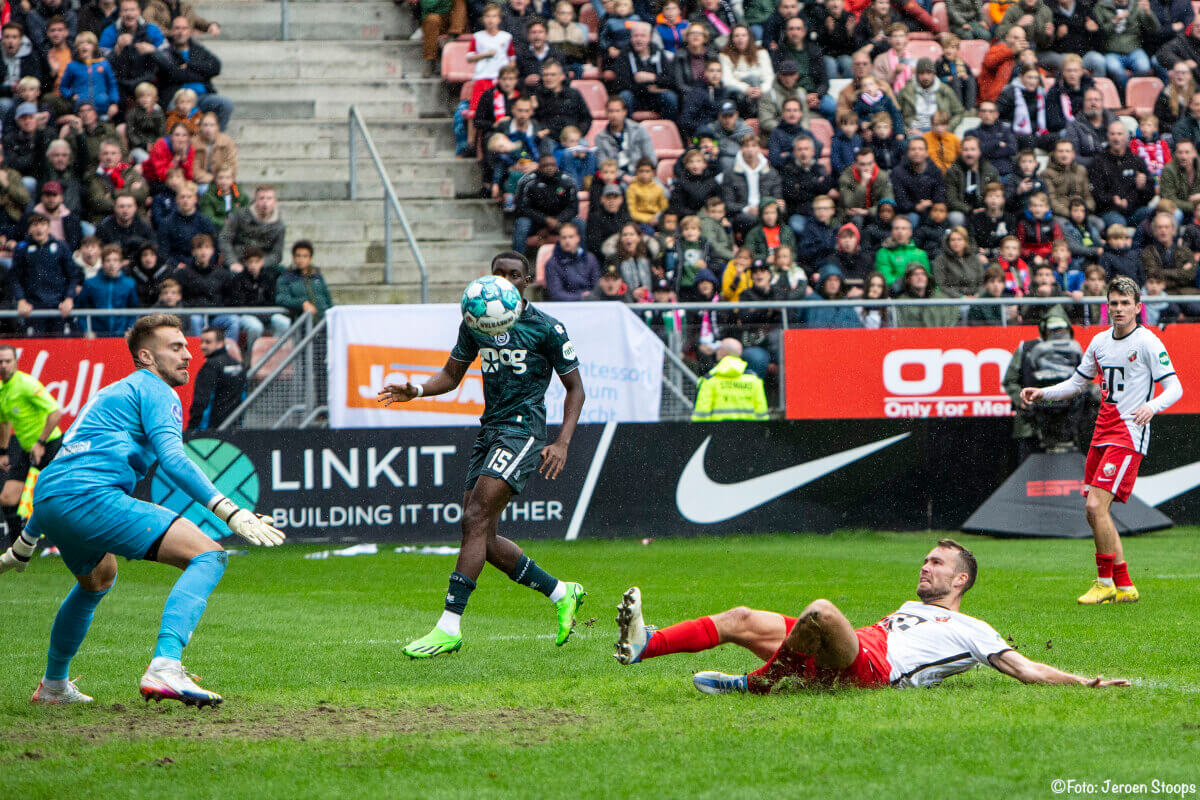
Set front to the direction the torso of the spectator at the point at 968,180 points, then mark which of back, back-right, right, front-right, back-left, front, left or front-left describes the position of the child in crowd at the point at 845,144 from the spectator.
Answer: right

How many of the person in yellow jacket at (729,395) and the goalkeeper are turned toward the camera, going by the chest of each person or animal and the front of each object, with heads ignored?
0

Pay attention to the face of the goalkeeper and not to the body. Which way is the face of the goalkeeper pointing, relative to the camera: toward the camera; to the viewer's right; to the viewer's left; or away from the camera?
to the viewer's right

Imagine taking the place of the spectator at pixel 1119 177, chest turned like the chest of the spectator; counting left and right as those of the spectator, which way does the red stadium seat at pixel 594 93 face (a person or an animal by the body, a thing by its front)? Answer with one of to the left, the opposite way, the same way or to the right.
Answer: the same way

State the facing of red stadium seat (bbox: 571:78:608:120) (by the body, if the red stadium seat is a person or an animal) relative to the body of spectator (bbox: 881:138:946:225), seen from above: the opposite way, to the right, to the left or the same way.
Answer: the same way

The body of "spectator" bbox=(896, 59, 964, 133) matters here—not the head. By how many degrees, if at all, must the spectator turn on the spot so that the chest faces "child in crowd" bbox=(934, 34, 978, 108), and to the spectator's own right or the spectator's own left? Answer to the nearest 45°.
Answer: approximately 135° to the spectator's own left

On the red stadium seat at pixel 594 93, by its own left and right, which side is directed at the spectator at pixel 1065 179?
left

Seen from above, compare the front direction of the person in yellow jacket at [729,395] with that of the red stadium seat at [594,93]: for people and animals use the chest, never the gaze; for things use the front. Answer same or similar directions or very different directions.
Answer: very different directions

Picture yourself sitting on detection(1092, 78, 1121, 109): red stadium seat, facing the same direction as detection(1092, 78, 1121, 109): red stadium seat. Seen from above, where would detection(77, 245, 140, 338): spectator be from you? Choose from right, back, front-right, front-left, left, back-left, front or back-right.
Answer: front-right

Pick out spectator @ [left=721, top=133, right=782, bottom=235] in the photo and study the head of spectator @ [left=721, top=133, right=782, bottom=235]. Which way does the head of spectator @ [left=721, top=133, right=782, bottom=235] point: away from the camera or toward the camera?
toward the camera

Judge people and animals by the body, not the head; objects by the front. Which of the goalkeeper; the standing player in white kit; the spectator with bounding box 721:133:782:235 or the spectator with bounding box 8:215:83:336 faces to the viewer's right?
the goalkeeper

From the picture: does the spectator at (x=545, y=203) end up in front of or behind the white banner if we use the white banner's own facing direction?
behind

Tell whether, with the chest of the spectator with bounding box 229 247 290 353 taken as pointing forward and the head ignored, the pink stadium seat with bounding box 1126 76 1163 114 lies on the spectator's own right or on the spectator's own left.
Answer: on the spectator's own left

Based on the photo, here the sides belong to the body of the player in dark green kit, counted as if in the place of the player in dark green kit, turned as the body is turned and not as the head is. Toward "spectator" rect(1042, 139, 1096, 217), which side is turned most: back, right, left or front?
back

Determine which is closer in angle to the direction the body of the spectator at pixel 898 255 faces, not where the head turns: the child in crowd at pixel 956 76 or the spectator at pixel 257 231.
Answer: the spectator

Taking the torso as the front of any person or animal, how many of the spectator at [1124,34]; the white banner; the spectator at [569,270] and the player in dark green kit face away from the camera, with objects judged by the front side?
0

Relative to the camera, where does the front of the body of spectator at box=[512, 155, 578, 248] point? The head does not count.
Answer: toward the camera

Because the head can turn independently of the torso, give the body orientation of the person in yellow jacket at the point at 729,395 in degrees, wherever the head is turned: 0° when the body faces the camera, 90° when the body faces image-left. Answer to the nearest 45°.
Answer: approximately 180°

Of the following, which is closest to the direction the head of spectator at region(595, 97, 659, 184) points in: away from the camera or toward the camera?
toward the camera

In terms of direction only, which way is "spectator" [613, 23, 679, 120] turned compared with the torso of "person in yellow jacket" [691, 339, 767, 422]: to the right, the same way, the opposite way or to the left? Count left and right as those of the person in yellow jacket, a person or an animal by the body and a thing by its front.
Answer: the opposite way

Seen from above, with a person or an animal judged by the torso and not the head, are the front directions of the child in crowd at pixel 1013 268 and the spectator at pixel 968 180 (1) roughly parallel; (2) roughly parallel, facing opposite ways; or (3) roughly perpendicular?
roughly parallel

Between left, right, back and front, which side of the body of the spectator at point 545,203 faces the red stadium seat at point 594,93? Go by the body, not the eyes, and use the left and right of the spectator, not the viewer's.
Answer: back
